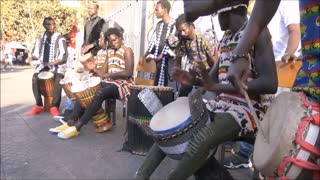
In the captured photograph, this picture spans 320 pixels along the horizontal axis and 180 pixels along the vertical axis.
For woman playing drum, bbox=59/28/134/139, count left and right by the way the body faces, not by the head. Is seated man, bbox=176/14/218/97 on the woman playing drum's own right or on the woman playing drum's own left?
on the woman playing drum's own left

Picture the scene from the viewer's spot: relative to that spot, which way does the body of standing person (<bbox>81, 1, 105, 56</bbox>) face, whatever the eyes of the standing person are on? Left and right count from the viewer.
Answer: facing the viewer and to the left of the viewer

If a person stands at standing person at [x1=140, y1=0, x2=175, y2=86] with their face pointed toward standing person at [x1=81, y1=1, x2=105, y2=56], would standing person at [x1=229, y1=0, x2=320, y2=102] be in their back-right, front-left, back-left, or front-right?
back-left

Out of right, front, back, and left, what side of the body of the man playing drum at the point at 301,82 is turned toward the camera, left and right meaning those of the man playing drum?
left

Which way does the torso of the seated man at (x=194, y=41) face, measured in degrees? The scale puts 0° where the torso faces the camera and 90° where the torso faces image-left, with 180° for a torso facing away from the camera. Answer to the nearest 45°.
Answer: approximately 45°

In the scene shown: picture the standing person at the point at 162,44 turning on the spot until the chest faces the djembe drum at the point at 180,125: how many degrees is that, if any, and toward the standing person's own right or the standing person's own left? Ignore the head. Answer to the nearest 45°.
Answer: approximately 45° to the standing person's own left

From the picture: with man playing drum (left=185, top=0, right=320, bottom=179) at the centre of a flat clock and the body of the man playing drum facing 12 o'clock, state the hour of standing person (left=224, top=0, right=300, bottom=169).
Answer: The standing person is roughly at 3 o'clock from the man playing drum.

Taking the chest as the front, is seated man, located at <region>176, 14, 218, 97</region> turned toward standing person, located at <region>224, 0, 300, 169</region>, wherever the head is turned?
no

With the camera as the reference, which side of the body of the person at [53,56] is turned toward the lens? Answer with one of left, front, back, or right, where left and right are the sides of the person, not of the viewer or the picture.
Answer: front
